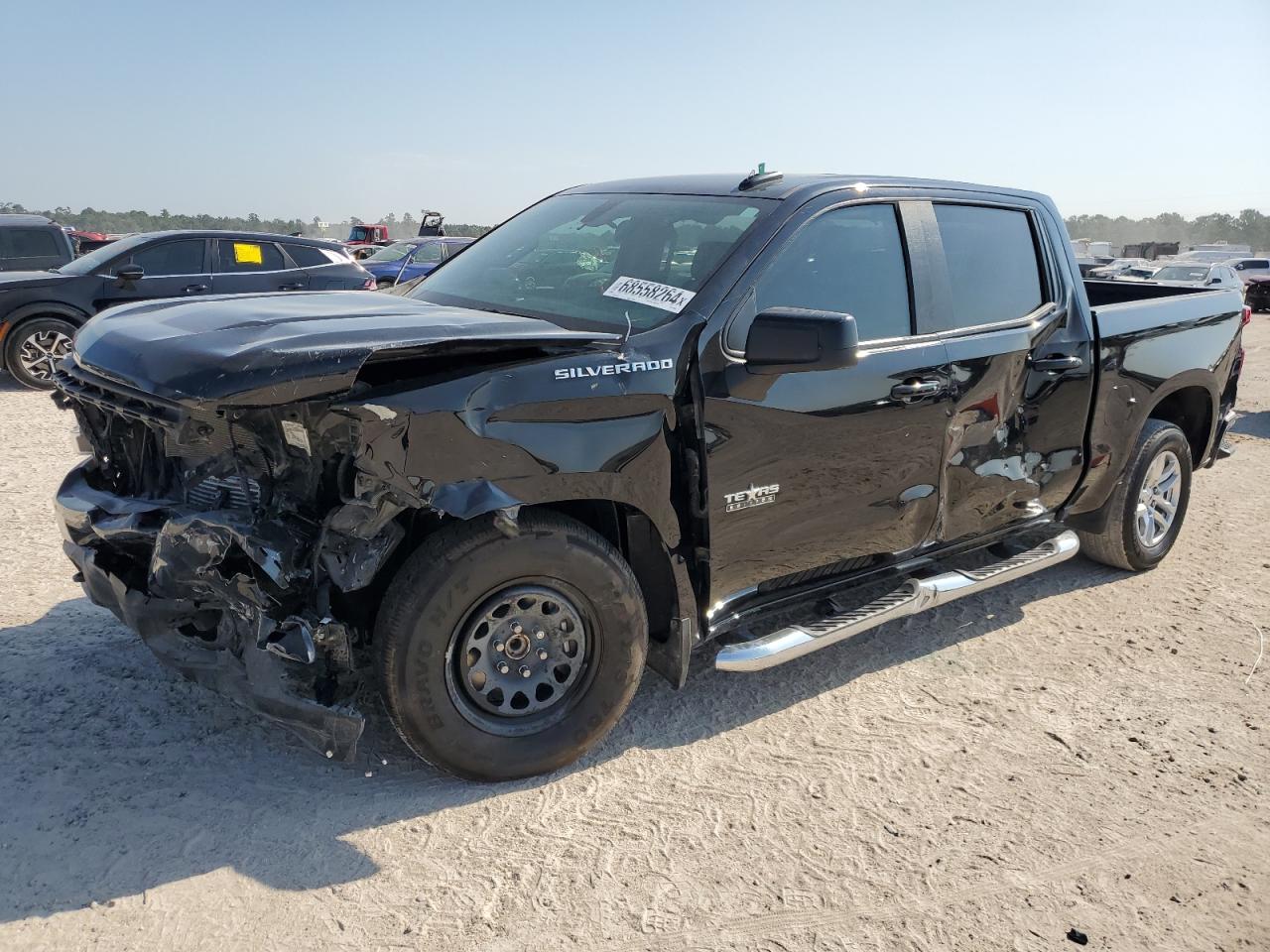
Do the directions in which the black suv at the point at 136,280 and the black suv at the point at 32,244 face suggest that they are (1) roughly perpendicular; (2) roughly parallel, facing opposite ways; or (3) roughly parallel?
roughly parallel

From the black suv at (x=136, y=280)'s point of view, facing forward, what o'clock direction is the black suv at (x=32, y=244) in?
the black suv at (x=32, y=244) is roughly at 2 o'clock from the black suv at (x=136, y=280).

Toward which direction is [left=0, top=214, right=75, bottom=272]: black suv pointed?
to the viewer's left

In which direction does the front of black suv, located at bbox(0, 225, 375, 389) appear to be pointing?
to the viewer's left

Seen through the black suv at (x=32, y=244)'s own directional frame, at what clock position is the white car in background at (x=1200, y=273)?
The white car in background is roughly at 6 o'clock from the black suv.

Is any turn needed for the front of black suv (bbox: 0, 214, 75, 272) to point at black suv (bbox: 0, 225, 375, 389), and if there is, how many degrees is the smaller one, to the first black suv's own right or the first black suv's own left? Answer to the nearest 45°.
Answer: approximately 90° to the first black suv's own left

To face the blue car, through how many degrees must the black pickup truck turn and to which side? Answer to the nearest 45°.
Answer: approximately 135° to its right

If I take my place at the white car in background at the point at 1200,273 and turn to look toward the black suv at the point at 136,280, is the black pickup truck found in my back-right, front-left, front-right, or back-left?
front-left

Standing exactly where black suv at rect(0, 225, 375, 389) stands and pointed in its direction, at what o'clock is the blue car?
The blue car is roughly at 4 o'clock from the black suv.

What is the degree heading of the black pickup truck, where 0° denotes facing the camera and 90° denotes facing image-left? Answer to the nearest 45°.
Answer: approximately 45°

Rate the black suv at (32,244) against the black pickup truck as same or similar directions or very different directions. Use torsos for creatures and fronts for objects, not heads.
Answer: same or similar directions

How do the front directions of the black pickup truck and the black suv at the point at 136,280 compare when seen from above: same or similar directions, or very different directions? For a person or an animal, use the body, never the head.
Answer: same or similar directions

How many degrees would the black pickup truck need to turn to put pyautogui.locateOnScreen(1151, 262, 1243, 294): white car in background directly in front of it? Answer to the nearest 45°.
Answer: approximately 180°

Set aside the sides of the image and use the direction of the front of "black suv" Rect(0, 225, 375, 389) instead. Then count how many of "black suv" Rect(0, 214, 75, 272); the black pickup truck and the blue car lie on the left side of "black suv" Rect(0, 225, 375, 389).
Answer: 1
